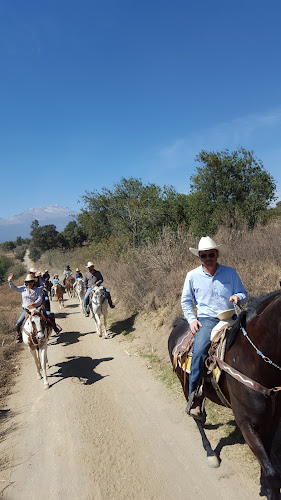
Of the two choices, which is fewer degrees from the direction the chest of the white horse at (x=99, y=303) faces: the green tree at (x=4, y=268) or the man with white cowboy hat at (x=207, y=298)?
the man with white cowboy hat

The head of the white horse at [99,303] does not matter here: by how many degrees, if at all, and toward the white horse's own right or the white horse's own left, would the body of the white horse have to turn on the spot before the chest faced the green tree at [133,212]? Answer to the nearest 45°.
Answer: approximately 180°

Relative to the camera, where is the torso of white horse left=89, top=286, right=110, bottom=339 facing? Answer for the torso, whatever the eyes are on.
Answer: toward the camera

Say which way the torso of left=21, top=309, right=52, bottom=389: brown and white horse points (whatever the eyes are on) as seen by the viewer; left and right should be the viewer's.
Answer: facing the viewer

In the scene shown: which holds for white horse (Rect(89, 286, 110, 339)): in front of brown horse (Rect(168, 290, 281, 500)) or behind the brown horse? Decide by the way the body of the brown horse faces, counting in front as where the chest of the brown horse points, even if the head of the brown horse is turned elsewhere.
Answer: behind

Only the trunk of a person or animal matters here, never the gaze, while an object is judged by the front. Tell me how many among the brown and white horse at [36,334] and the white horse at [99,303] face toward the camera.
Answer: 2

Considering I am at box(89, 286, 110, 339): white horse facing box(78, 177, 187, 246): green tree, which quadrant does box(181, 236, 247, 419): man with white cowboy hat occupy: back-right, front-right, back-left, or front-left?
back-right

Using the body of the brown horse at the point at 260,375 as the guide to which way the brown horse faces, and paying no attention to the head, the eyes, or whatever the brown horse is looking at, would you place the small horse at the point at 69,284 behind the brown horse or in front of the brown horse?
behind

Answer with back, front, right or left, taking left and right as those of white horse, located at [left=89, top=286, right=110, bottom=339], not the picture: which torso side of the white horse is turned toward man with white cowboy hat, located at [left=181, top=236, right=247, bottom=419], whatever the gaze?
front

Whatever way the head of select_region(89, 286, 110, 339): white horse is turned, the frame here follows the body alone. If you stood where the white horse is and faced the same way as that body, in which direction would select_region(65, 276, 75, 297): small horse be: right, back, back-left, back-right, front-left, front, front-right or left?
back
